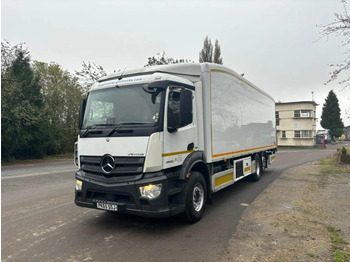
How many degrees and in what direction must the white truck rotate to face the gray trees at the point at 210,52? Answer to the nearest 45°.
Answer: approximately 135° to its right

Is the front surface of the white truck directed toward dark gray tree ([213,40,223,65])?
no

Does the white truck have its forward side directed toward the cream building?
no

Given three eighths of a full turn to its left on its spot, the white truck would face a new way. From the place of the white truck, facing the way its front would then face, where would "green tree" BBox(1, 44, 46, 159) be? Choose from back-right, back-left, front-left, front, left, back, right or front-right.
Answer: back-left

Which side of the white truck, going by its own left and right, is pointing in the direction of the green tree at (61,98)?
right
